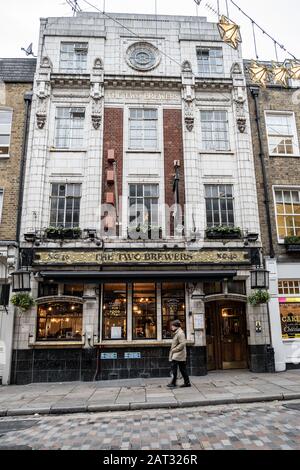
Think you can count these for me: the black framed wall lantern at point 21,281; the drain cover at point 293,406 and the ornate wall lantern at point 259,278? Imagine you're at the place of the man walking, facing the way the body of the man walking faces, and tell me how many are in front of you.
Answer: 1

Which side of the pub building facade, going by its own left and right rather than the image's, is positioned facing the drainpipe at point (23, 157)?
right

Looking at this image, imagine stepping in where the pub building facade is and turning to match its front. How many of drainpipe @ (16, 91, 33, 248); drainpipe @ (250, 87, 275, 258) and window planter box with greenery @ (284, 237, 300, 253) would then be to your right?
1

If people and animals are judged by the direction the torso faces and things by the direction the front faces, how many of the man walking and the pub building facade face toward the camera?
1

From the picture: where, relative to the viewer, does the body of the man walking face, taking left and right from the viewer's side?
facing to the left of the viewer

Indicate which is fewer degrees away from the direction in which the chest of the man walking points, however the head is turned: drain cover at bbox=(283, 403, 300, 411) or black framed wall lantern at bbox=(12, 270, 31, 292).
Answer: the black framed wall lantern

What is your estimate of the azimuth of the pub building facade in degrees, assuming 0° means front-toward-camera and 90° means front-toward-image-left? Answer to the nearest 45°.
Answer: approximately 0°

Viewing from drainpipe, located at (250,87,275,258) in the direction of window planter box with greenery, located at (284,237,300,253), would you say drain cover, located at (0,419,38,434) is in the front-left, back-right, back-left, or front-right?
back-right

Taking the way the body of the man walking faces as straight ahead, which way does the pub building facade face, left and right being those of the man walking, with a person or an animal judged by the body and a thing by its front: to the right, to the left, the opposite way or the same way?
to the left

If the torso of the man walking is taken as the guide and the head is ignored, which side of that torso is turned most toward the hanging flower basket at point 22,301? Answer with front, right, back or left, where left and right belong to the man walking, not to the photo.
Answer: front

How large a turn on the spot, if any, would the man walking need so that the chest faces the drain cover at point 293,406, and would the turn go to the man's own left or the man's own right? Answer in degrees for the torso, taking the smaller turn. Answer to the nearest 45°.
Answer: approximately 135° to the man's own left
